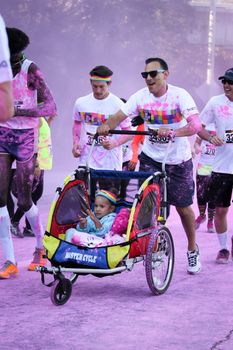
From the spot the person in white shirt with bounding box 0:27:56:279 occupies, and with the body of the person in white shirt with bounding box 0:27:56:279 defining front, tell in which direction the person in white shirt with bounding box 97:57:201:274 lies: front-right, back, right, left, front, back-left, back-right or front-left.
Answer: back-left

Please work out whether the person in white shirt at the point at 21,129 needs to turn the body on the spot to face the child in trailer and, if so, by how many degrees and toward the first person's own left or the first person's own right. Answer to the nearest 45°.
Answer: approximately 90° to the first person's own left

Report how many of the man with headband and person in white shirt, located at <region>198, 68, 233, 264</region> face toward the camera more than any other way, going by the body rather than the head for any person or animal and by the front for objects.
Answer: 2

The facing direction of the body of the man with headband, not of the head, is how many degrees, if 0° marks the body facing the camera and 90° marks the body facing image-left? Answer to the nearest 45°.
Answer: approximately 0°

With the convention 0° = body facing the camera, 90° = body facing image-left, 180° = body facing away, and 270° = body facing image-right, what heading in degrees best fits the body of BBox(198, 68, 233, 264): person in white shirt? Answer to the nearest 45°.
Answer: approximately 0°

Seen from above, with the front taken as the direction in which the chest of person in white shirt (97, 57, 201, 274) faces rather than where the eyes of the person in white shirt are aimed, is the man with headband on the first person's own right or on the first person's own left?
on the first person's own right
